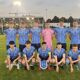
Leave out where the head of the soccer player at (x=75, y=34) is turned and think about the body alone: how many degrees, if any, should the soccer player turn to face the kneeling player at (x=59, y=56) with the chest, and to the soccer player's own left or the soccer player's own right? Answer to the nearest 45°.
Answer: approximately 45° to the soccer player's own right

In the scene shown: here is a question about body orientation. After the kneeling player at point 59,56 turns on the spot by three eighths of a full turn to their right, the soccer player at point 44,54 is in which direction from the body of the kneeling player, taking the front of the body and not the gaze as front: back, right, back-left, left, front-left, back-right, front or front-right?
front-left

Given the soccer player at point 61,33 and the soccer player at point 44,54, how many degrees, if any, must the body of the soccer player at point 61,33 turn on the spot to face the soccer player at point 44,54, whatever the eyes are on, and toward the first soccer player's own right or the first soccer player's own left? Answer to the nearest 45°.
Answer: approximately 45° to the first soccer player's own right

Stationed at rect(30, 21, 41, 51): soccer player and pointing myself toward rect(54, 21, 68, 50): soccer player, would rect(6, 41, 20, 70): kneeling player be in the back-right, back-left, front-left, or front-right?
back-right

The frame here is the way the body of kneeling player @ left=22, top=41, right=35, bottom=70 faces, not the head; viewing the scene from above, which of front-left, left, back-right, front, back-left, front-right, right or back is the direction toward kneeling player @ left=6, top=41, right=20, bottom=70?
right

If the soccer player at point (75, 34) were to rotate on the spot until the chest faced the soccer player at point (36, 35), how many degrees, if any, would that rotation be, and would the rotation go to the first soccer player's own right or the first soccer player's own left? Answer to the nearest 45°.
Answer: approximately 90° to the first soccer player's own right

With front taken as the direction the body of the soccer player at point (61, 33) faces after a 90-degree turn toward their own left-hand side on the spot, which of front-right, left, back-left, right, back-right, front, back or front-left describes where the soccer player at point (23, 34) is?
back

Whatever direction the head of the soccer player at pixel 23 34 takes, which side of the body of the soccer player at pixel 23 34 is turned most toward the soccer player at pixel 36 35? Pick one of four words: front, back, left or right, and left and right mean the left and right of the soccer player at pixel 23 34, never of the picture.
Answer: left

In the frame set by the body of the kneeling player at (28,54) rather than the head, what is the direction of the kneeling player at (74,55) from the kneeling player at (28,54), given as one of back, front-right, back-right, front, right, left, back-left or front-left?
left
